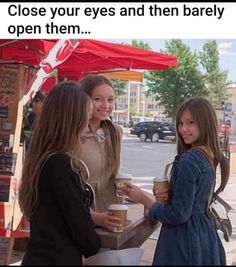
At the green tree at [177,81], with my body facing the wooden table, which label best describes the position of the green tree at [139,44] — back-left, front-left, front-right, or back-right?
back-right

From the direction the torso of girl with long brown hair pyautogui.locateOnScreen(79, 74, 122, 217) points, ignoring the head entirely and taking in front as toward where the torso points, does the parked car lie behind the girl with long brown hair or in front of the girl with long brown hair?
behind

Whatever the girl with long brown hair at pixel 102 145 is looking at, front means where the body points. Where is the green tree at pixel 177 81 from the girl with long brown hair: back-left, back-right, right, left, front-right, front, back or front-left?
back

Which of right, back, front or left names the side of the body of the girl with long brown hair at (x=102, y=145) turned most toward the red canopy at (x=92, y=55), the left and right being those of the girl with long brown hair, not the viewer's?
back

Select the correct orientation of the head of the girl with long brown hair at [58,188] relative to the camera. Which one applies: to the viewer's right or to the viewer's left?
to the viewer's right

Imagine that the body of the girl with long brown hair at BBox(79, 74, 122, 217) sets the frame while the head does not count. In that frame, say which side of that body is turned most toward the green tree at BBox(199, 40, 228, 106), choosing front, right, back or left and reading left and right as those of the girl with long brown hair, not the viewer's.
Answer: back

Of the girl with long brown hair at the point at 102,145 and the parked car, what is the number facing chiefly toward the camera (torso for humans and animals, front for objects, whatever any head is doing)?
1

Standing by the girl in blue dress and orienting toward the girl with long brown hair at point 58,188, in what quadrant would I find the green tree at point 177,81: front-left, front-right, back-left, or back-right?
back-right

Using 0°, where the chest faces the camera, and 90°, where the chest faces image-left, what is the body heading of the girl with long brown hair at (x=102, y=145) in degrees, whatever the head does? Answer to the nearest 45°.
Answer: approximately 0°

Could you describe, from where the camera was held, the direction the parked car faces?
facing away from the viewer and to the left of the viewer
